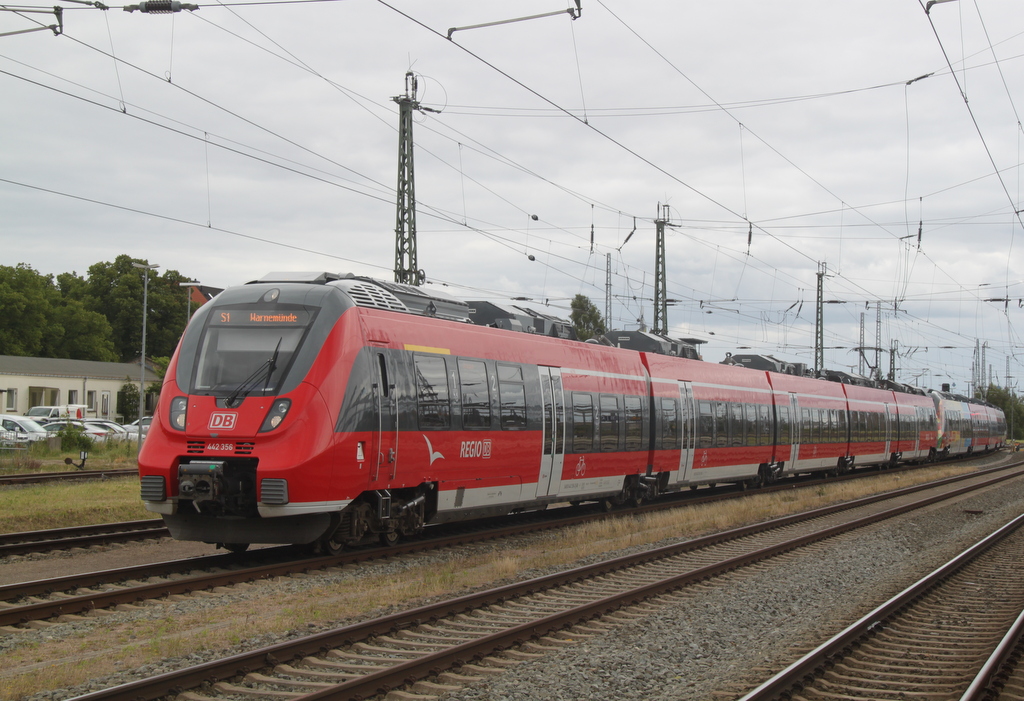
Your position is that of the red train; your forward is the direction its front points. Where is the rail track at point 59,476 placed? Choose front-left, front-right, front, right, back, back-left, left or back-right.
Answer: right

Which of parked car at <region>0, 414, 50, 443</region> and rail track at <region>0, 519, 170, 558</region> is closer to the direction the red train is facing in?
the rail track

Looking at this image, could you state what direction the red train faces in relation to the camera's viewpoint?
facing the viewer and to the left of the viewer

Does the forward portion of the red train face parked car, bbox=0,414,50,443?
no

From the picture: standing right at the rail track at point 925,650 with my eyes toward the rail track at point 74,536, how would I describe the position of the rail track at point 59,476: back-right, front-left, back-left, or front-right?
front-right

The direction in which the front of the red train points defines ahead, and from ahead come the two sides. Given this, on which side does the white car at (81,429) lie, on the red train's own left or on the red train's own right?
on the red train's own right

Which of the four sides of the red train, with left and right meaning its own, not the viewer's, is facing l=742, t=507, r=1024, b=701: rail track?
left

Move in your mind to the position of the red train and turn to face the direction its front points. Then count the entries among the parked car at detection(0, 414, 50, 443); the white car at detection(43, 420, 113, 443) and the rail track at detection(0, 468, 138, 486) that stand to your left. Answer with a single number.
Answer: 0

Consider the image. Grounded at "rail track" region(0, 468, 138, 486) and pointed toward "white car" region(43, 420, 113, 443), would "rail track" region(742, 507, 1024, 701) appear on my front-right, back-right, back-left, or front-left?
back-right
